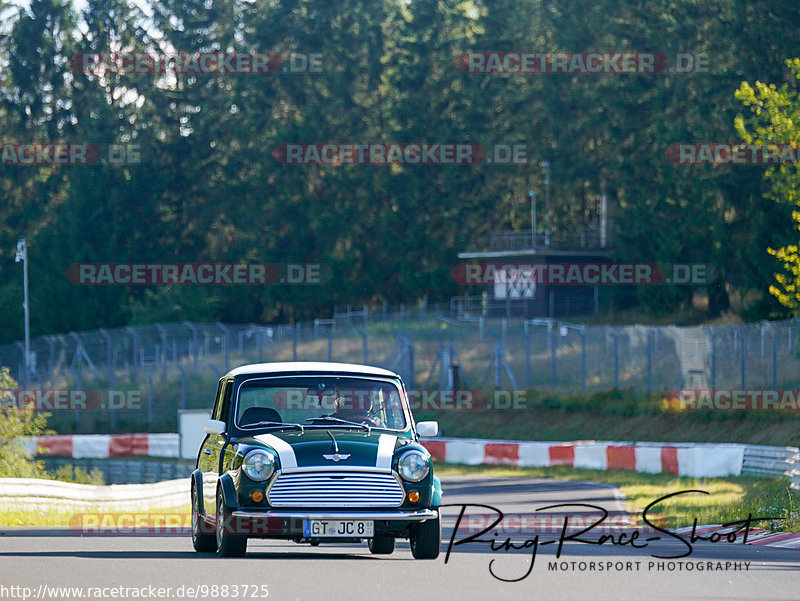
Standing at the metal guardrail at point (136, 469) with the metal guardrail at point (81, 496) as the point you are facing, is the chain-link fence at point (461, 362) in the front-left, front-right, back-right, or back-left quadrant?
back-left

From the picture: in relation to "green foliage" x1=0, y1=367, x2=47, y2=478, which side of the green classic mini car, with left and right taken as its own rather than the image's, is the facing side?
back

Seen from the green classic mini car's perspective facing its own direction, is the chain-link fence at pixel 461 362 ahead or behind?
behind

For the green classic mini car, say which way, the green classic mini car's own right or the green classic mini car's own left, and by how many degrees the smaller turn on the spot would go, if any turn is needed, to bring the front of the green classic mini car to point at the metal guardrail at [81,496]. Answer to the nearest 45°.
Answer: approximately 135° to the green classic mini car's own right

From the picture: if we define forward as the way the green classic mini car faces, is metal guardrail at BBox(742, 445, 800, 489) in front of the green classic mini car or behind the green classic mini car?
behind

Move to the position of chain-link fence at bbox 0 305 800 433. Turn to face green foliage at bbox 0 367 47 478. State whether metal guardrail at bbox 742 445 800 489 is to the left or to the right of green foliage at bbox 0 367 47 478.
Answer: left

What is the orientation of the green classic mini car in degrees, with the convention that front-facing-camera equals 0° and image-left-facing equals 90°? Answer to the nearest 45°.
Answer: approximately 0°

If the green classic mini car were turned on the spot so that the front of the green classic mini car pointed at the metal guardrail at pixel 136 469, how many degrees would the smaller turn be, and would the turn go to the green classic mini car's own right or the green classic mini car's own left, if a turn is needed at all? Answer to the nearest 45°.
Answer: approximately 180°
